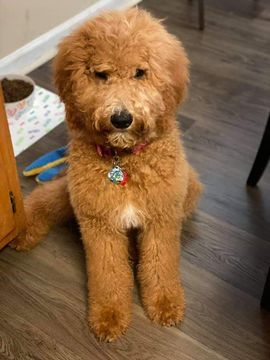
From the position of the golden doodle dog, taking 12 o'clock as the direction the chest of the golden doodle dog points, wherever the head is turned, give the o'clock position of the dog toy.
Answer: The dog toy is roughly at 5 o'clock from the golden doodle dog.

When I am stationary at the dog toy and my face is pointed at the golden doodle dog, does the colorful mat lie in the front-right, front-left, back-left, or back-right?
back-left

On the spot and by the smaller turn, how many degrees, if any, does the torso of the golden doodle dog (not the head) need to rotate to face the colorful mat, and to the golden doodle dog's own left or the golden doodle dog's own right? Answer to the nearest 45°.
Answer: approximately 135° to the golden doodle dog's own right

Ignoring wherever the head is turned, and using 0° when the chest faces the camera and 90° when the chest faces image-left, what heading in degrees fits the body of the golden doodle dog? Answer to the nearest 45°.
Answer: approximately 0°

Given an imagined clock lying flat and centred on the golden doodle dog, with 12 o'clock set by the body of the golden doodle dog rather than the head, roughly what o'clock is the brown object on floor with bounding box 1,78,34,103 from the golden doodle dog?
The brown object on floor is roughly at 5 o'clock from the golden doodle dog.
